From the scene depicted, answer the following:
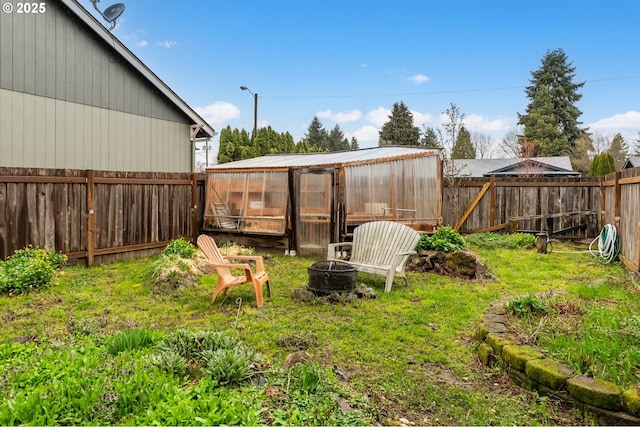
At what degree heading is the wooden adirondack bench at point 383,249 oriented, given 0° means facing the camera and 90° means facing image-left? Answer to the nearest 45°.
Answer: approximately 45°

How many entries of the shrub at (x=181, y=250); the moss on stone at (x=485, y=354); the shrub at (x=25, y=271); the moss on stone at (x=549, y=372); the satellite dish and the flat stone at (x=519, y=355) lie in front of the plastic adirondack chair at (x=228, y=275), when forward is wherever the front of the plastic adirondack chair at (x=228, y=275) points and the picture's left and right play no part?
3

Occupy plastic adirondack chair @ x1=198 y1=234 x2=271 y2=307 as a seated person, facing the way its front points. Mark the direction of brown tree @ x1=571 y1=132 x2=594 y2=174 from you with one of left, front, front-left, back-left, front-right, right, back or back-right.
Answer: left

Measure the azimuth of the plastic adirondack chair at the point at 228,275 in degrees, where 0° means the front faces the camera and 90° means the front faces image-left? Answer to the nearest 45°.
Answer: approximately 315°

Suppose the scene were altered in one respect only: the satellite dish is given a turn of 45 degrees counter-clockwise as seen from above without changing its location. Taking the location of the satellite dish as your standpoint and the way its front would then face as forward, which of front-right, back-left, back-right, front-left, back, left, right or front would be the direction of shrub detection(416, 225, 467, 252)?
front-left

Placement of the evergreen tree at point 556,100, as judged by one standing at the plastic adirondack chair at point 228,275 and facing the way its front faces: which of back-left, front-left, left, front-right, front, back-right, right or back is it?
left

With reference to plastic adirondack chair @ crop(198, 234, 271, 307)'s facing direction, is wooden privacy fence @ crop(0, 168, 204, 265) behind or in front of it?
behind

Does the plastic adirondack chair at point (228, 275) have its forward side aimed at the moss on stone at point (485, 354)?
yes
